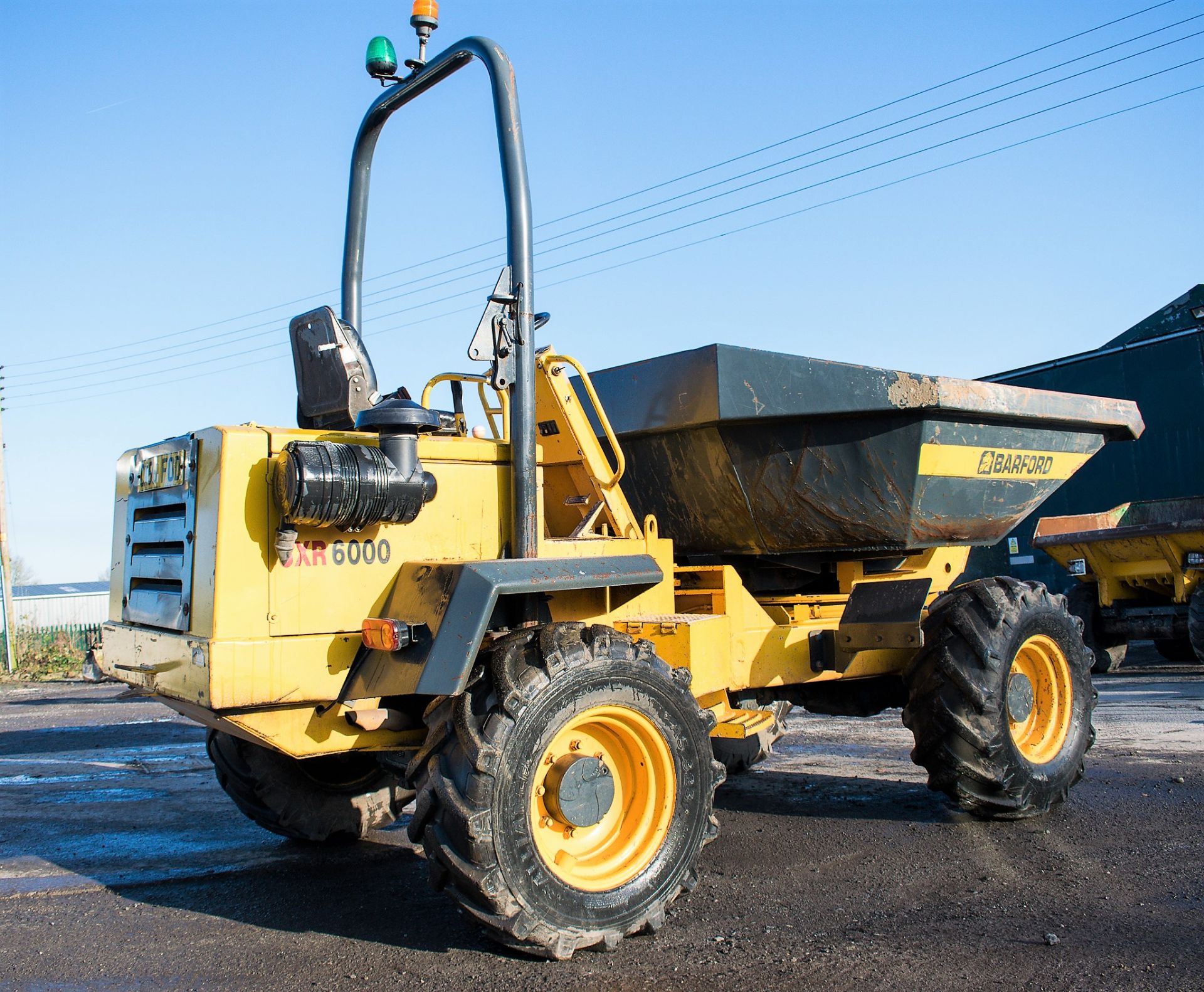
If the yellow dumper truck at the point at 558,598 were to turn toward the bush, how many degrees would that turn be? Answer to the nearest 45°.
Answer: approximately 90° to its left

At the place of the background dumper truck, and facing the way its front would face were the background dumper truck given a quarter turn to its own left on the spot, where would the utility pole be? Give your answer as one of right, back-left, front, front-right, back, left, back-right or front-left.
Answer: back-right

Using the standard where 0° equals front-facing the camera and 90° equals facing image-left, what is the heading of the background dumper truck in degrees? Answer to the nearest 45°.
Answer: approximately 45°

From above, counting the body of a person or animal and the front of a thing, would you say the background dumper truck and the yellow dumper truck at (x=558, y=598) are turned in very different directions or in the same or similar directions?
very different directions

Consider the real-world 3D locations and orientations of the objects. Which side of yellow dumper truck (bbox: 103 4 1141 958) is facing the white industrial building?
left

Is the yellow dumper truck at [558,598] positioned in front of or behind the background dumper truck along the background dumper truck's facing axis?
in front

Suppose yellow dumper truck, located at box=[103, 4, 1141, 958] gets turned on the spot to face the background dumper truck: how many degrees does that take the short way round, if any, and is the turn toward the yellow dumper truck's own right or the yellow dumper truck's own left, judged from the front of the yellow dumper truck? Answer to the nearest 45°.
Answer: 0° — it already faces it

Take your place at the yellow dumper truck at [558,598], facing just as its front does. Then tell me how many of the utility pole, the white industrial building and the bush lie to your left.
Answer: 3

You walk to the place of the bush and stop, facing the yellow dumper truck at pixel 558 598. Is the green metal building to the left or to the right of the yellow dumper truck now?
left

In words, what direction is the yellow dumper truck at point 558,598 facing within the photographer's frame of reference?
facing away from the viewer and to the right of the viewer

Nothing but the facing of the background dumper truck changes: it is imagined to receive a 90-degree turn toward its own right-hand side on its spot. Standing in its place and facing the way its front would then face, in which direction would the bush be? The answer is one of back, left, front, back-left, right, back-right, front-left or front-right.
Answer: front-left

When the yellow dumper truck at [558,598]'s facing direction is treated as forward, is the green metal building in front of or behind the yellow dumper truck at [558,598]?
in front
